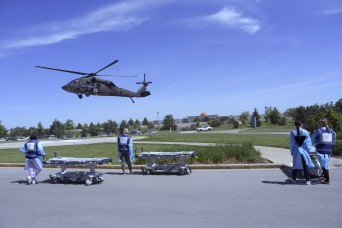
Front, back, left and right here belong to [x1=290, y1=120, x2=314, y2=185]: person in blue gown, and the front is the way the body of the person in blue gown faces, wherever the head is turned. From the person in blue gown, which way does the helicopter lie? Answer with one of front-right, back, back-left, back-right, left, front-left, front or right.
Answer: front-left

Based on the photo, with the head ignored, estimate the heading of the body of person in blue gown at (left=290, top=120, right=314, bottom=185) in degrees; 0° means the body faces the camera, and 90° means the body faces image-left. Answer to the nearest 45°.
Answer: approximately 180°

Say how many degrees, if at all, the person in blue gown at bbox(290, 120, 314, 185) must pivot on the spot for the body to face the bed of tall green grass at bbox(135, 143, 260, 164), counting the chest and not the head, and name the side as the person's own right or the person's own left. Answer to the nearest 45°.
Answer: approximately 45° to the person's own left

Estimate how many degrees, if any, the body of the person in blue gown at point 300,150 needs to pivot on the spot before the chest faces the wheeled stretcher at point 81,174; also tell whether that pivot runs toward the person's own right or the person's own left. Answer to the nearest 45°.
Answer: approximately 90° to the person's own left

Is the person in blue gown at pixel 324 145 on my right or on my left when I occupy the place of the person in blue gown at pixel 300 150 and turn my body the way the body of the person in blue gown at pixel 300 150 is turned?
on my right

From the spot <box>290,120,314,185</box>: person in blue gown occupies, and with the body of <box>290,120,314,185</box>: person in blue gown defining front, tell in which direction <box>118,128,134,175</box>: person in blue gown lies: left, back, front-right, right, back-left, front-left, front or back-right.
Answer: left
